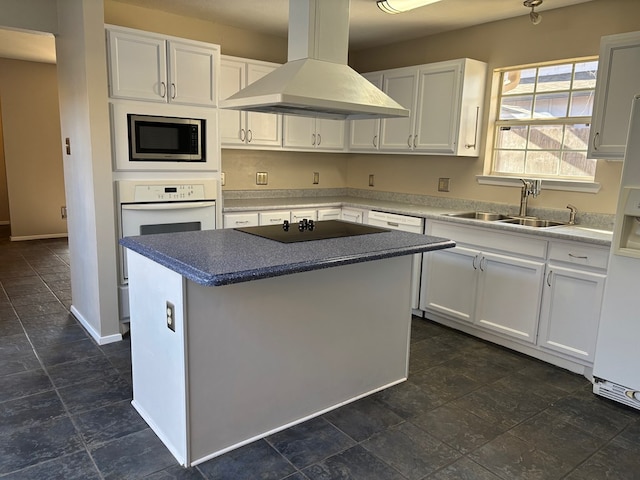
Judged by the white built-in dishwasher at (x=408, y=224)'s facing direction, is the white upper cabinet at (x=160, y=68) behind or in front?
in front

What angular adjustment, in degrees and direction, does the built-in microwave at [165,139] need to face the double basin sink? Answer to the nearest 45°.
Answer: approximately 90° to its left

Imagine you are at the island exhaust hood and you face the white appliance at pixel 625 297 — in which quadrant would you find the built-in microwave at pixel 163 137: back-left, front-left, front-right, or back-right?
back-left

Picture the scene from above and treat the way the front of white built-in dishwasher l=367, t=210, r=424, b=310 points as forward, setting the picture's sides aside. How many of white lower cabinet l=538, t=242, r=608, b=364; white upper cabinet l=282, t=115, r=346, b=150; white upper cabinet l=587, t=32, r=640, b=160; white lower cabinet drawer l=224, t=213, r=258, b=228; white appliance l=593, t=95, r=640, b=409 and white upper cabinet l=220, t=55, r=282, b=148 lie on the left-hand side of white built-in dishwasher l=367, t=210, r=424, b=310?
3

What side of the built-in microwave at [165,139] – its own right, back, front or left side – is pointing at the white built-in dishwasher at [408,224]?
left

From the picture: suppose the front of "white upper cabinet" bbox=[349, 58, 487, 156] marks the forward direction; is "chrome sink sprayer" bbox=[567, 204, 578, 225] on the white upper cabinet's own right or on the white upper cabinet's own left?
on the white upper cabinet's own left

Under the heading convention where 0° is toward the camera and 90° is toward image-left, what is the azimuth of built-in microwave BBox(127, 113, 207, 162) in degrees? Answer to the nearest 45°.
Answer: approximately 0°
